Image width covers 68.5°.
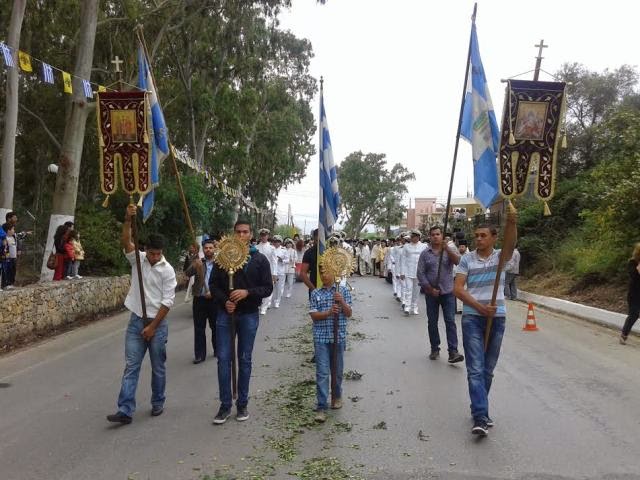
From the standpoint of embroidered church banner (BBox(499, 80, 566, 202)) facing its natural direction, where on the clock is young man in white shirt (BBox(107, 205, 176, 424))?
The young man in white shirt is roughly at 2 o'clock from the embroidered church banner.

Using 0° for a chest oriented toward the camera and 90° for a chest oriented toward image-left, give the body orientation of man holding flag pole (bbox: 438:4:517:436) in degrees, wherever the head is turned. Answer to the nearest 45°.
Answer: approximately 0°

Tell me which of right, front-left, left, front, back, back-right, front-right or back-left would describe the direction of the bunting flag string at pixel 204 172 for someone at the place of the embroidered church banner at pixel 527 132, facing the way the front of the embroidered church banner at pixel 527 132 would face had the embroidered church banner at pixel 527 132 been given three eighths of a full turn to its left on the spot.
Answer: left

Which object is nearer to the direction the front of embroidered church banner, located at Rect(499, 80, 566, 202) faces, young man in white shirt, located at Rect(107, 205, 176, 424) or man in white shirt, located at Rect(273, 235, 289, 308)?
the young man in white shirt

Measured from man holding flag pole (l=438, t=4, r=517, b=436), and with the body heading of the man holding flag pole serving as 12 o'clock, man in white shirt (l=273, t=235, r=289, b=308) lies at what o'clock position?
The man in white shirt is roughly at 5 o'clock from the man holding flag pole.

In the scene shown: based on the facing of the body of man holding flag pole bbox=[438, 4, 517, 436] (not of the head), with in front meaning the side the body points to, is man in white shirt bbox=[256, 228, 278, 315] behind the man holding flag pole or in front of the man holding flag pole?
behind

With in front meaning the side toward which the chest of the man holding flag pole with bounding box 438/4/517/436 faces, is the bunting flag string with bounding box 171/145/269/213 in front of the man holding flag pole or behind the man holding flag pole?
behind

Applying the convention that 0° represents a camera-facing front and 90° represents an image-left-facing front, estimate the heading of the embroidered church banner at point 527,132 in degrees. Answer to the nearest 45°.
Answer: approximately 0°

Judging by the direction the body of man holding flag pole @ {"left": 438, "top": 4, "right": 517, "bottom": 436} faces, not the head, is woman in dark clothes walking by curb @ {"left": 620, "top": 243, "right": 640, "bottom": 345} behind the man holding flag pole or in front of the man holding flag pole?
behind

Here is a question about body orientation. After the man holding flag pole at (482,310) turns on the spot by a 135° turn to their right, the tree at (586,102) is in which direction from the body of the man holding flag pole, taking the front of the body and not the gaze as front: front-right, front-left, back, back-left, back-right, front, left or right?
front-right

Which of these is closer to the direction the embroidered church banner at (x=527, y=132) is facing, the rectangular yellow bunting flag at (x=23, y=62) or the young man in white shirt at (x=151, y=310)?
the young man in white shirt
